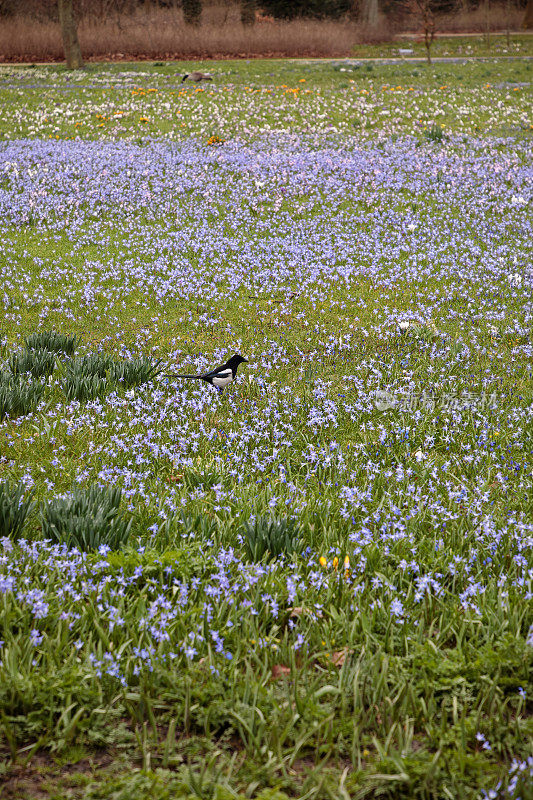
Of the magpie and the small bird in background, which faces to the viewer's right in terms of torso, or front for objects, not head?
the magpie

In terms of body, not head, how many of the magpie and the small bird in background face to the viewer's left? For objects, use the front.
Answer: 1

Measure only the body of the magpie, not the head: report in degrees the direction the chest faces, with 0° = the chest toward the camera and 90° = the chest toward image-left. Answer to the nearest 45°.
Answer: approximately 270°

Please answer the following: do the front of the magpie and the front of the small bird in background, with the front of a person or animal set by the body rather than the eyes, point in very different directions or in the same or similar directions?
very different directions

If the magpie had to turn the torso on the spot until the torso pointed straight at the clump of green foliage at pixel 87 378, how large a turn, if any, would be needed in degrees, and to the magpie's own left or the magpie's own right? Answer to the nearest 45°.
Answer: approximately 180°

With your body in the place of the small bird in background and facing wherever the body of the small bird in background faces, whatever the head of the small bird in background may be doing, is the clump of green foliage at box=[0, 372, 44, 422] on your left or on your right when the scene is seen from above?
on your left

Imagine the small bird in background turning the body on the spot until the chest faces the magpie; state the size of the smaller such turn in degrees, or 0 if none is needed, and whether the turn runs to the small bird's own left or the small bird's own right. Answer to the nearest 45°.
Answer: approximately 90° to the small bird's own left

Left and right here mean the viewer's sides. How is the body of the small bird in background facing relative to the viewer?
facing to the left of the viewer

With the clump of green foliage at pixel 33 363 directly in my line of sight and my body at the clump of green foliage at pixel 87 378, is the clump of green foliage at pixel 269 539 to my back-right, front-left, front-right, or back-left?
back-left
